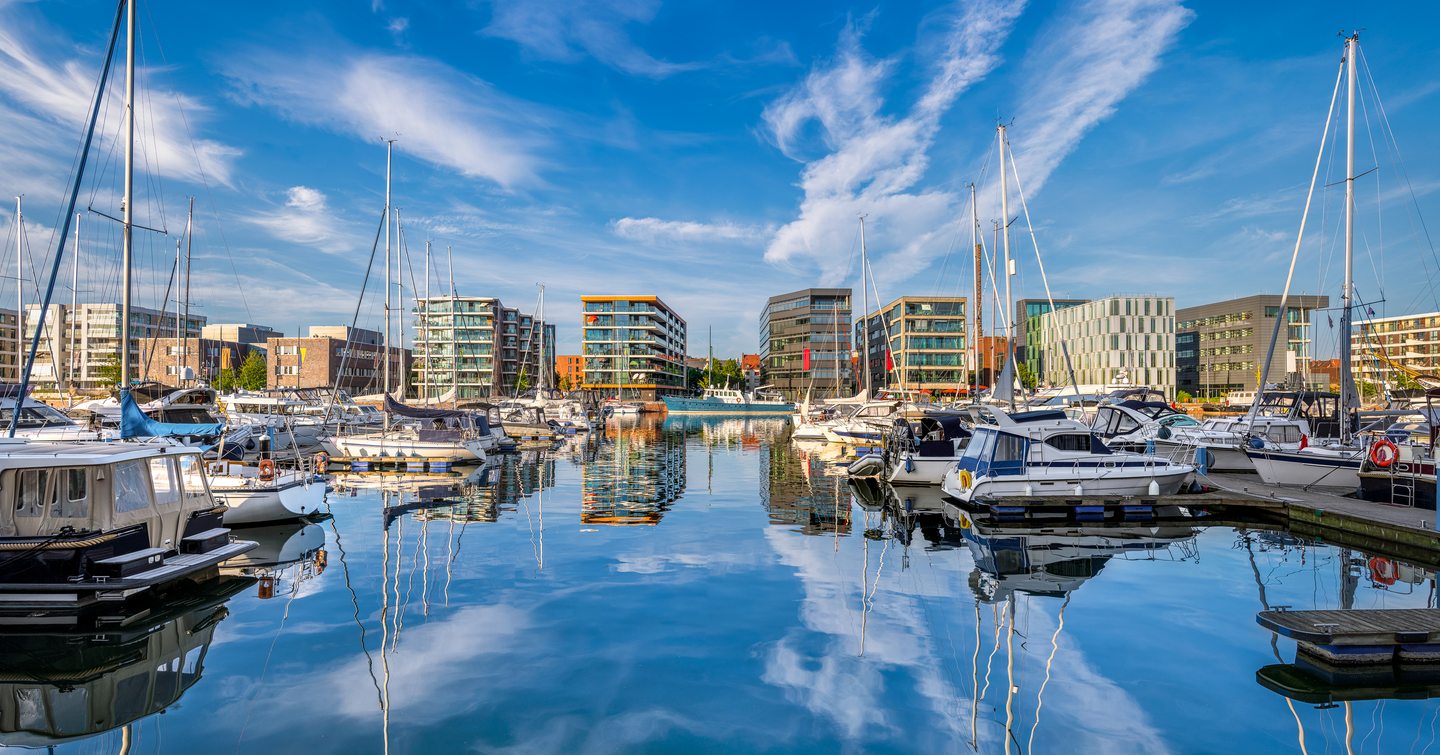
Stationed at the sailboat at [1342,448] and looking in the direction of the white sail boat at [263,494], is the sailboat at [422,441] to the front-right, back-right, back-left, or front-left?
front-right

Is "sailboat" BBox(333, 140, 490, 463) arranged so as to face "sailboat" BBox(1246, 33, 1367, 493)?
no

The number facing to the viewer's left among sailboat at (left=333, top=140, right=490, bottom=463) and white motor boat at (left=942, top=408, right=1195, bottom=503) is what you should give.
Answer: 1

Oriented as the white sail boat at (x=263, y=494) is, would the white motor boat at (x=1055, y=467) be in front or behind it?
behind

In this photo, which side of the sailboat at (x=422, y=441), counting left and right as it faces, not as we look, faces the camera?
left

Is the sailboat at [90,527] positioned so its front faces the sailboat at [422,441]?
no

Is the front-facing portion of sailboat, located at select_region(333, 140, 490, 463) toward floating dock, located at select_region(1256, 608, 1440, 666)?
no

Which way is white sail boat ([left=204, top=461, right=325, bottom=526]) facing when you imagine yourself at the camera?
facing away from the viewer and to the left of the viewer
